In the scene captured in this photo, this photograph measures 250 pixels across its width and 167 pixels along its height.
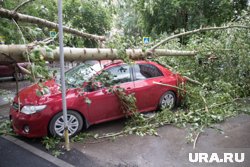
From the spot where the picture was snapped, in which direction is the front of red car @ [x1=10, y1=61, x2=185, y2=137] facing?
facing the viewer and to the left of the viewer
